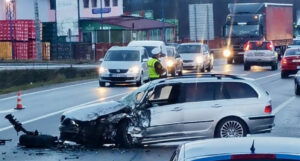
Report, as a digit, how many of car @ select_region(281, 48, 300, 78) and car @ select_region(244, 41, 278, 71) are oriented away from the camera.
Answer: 2

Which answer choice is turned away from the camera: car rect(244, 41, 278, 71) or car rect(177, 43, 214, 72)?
car rect(244, 41, 278, 71)

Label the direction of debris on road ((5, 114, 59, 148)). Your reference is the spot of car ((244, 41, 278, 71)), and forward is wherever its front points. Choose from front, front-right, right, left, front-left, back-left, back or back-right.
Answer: back

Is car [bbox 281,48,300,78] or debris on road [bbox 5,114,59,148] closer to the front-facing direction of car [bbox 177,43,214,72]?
the debris on road

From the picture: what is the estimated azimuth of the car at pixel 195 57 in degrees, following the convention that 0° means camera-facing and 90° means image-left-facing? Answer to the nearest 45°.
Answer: approximately 45°

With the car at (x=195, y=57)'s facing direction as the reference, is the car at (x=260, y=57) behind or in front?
behind

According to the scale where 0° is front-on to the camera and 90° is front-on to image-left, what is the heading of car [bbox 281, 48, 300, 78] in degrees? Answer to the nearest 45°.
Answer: approximately 180°

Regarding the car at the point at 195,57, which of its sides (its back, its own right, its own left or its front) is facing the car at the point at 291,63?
left

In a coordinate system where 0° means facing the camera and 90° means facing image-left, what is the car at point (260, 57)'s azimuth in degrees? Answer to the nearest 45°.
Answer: approximately 180°

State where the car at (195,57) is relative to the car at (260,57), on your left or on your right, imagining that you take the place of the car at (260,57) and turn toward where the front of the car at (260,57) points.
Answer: on your left

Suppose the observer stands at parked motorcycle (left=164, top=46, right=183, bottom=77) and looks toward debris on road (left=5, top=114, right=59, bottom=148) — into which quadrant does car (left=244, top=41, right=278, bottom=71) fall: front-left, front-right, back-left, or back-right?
back-left

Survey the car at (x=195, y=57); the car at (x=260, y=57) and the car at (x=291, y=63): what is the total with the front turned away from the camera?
2
